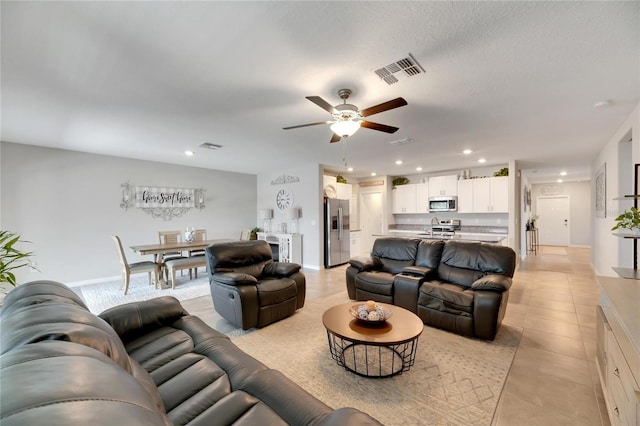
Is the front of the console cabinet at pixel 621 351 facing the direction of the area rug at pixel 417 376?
yes

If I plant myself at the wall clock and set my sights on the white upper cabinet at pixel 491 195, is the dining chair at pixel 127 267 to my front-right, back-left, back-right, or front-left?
back-right

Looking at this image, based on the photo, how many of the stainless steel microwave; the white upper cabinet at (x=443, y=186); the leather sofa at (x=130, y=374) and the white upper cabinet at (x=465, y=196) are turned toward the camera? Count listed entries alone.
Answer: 3

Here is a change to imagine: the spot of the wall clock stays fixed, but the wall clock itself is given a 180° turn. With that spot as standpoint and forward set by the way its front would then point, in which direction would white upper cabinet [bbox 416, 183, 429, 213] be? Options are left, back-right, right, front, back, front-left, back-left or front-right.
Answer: front-right

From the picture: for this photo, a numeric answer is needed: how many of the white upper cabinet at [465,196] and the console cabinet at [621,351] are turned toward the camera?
1

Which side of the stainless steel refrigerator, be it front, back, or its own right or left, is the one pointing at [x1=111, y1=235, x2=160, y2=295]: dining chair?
right

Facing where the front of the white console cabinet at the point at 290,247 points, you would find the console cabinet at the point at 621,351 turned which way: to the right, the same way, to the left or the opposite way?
to the right

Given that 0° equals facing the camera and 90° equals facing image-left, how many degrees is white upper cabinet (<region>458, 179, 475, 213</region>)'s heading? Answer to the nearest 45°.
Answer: approximately 0°

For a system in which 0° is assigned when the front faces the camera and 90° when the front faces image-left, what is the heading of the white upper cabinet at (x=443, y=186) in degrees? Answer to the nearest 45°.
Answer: approximately 0°
